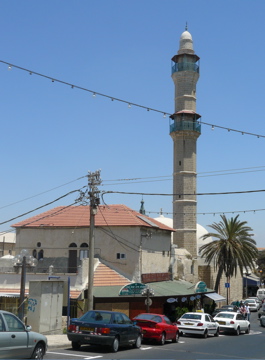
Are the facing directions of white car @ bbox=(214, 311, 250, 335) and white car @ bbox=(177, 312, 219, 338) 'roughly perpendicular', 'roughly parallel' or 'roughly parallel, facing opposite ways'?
roughly parallel

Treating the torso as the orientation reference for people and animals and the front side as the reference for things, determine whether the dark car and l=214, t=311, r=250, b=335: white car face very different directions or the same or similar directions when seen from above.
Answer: same or similar directions

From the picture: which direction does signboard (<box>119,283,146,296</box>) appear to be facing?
toward the camera

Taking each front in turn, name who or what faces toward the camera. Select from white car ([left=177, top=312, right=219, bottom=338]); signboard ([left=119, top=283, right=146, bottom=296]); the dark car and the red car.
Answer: the signboard

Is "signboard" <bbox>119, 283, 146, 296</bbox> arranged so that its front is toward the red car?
yes

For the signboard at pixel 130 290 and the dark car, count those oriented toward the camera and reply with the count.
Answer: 1
